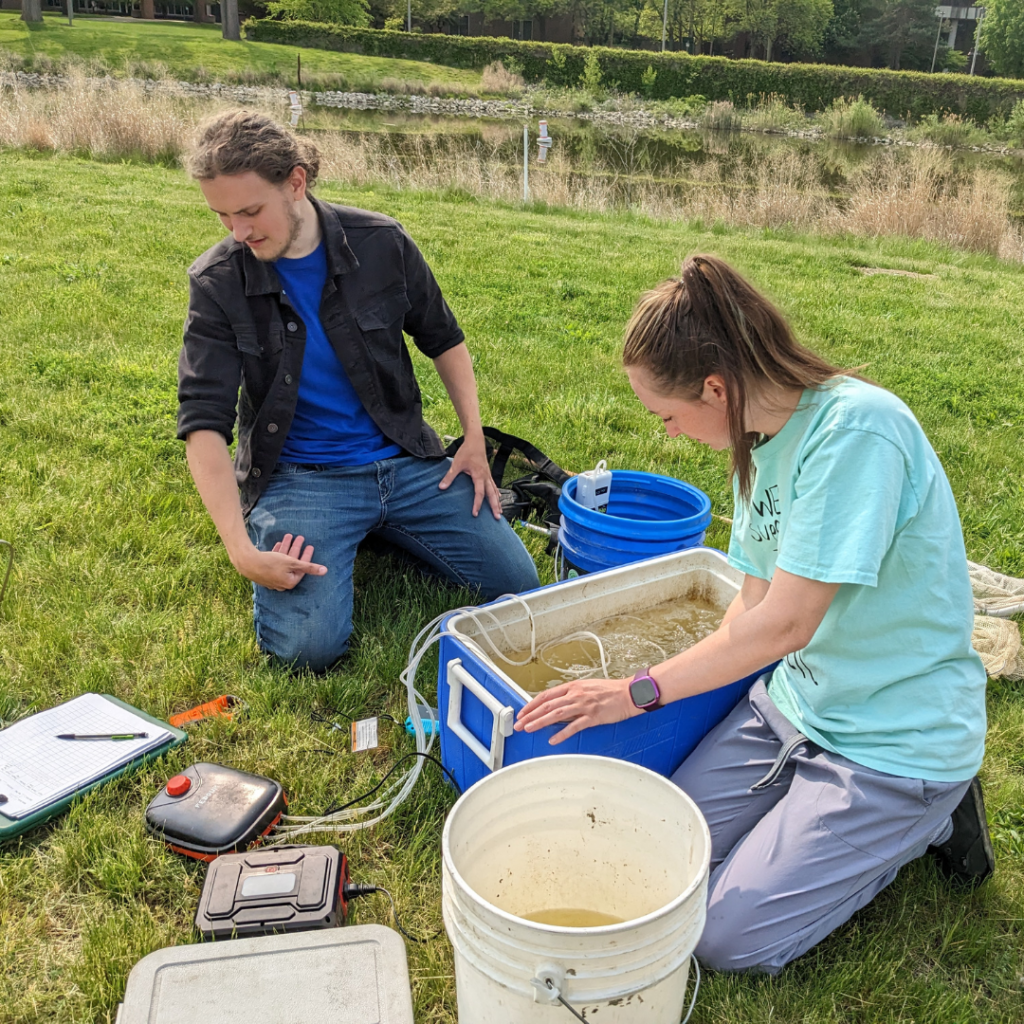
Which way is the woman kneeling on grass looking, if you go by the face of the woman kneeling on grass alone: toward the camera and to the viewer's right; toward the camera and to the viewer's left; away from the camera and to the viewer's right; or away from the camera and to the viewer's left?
toward the camera and to the viewer's left

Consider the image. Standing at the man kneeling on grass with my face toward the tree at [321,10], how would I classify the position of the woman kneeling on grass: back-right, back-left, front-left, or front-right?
back-right

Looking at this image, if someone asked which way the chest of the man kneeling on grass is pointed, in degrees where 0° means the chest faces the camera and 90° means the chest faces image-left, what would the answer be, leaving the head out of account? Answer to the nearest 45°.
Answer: approximately 0°

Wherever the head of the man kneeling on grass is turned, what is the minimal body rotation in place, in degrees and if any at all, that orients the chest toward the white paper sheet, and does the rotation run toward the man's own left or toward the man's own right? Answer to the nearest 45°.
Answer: approximately 45° to the man's own right

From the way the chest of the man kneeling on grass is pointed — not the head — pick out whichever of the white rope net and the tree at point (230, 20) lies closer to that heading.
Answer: the white rope net

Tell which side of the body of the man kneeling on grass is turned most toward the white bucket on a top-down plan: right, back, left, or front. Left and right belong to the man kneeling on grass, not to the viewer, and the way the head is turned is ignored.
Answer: front

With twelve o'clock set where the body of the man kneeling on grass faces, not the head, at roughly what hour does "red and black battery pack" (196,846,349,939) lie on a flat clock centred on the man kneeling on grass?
The red and black battery pack is roughly at 12 o'clock from the man kneeling on grass.

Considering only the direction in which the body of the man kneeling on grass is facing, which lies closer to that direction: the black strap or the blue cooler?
the blue cooler

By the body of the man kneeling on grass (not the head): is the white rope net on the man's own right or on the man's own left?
on the man's own left

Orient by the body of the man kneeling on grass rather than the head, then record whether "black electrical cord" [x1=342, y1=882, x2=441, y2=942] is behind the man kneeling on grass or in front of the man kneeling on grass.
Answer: in front

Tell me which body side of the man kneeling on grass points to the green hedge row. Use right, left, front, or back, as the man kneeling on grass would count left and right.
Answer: back
